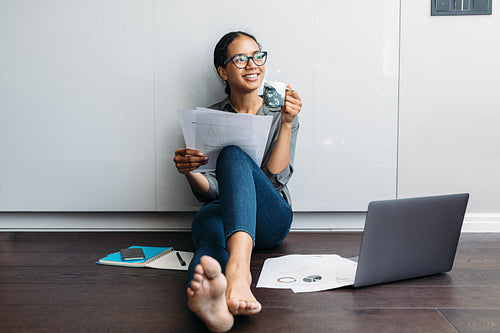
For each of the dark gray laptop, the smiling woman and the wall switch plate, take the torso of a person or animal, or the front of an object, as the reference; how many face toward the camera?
2

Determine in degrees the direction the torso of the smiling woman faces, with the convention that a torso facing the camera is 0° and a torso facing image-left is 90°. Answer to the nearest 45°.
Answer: approximately 0°

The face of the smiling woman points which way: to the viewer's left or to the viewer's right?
to the viewer's right

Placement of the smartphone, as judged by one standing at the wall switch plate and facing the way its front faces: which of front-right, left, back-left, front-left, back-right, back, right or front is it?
front-right

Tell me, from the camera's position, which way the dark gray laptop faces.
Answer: facing away from the viewer and to the left of the viewer

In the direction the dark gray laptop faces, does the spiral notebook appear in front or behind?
in front

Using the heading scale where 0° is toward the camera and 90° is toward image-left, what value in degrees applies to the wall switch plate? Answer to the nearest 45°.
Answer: approximately 0°
